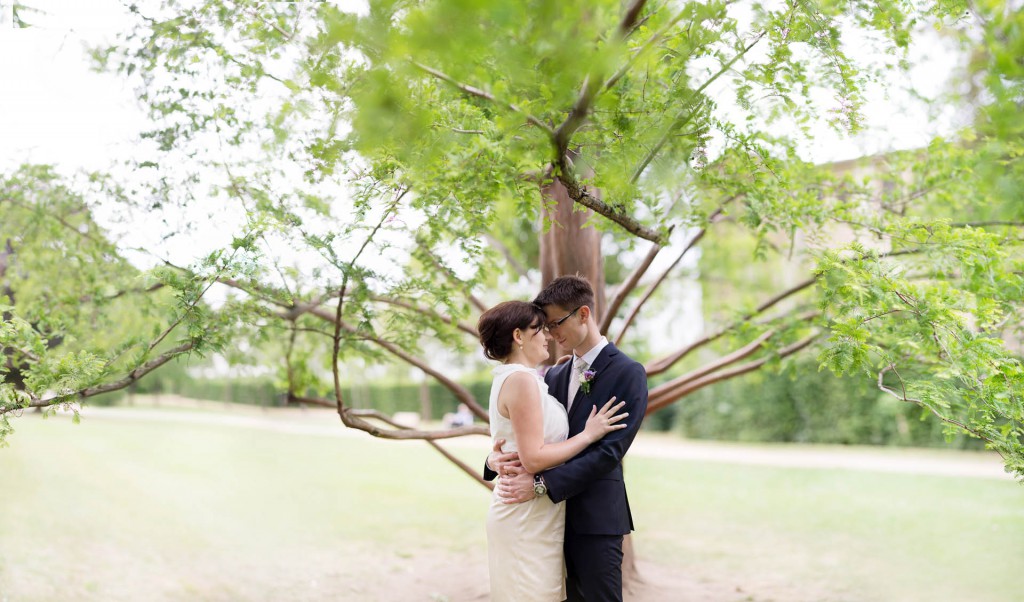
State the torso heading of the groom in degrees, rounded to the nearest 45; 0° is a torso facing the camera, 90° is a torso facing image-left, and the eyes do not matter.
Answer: approximately 45°

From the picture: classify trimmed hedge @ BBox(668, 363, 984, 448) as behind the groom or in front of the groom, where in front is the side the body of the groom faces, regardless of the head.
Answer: behind

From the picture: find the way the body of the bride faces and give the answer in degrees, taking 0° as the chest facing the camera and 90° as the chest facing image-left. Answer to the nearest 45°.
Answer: approximately 270°

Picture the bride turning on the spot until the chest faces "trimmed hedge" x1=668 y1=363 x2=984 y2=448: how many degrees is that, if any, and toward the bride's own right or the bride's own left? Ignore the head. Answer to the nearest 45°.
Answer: approximately 90° to the bride's own left

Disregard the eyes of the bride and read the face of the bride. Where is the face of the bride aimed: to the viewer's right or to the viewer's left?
to the viewer's right
